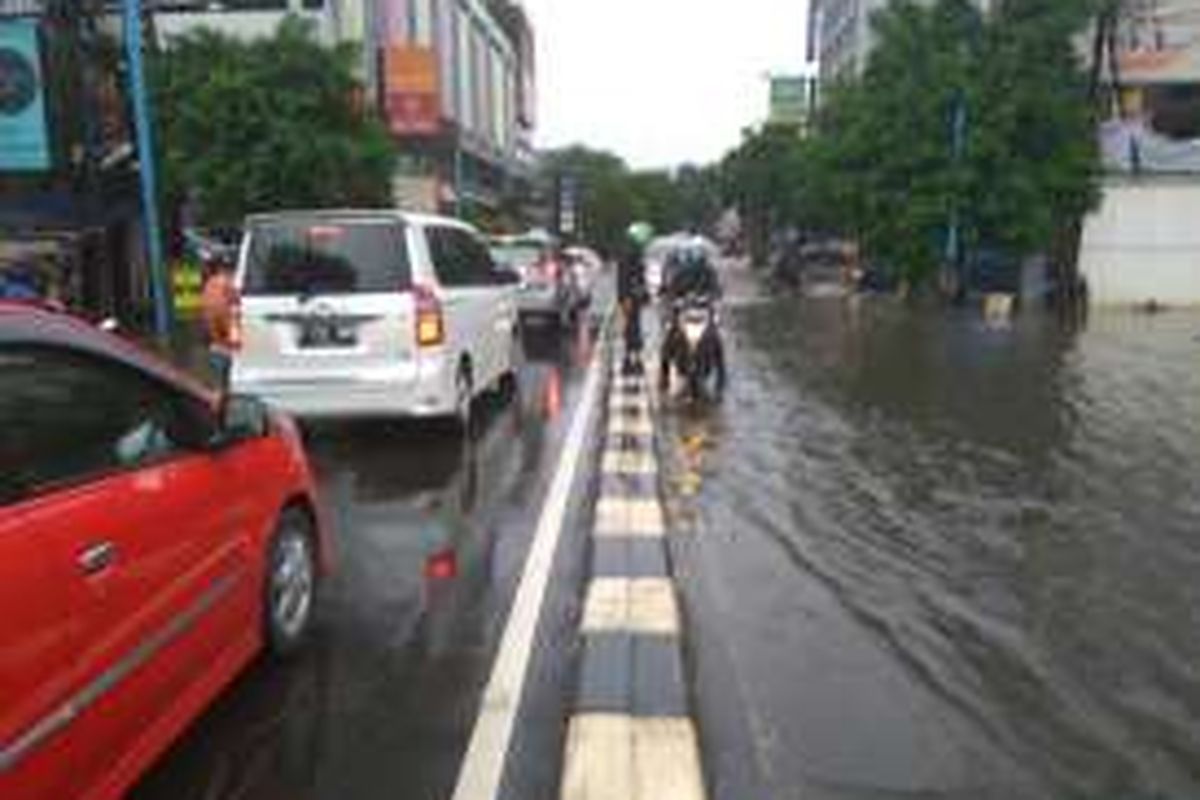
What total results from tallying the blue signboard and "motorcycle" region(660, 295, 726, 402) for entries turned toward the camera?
2

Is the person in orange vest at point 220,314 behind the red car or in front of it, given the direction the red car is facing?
in front

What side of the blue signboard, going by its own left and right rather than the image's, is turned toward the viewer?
front

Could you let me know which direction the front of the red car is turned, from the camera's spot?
facing away from the viewer and to the right of the viewer

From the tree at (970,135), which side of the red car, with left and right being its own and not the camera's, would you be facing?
front

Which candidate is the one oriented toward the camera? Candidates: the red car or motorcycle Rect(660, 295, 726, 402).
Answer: the motorcycle

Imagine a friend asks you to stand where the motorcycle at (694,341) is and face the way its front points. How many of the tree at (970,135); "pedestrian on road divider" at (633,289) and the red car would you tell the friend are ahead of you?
1

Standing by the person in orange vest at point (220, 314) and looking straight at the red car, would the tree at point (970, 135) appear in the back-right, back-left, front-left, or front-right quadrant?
back-left

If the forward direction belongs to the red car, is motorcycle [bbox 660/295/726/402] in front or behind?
in front

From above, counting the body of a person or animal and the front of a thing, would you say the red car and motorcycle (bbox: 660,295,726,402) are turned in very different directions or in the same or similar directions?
very different directions

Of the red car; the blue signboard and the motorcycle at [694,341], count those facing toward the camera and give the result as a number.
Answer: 2

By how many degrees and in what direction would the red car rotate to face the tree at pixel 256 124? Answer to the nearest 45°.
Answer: approximately 45° to its left

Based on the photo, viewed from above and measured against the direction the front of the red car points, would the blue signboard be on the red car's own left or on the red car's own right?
on the red car's own left

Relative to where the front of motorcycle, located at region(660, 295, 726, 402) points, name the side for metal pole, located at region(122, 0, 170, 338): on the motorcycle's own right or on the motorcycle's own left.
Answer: on the motorcycle's own right

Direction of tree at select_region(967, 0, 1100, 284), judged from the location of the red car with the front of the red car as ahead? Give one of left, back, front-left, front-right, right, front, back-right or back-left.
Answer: front
